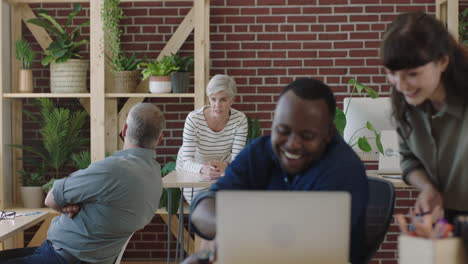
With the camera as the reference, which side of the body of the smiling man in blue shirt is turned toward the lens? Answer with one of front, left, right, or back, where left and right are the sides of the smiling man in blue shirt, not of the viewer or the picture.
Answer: front

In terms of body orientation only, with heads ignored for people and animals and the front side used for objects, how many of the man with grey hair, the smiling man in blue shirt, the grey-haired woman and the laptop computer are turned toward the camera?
2

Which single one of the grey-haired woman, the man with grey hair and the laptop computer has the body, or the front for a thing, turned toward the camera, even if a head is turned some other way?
the grey-haired woman

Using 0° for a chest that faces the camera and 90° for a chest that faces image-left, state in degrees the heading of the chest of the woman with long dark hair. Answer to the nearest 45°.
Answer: approximately 45°

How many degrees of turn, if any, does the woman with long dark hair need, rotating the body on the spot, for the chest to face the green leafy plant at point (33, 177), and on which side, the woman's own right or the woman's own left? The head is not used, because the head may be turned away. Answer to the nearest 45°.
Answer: approximately 90° to the woman's own right

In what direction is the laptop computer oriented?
away from the camera

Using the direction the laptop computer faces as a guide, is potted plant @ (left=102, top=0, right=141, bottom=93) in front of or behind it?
in front

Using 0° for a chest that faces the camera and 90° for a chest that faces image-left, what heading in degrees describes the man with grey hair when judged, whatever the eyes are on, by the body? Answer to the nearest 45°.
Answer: approximately 135°

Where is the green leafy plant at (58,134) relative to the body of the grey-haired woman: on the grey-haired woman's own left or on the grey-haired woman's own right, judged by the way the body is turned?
on the grey-haired woman's own right

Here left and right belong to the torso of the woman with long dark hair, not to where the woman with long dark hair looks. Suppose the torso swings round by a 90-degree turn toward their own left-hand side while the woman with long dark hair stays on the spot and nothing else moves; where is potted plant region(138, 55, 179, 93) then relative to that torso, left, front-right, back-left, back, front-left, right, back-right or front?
back

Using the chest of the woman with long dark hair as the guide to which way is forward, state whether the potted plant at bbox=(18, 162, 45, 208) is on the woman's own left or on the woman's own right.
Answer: on the woman's own right

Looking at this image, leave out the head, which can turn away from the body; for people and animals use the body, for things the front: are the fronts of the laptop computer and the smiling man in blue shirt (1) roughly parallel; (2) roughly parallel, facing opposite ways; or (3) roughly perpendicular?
roughly parallel, facing opposite ways

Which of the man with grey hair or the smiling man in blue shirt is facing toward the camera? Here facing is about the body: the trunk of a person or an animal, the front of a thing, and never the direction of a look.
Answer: the smiling man in blue shirt

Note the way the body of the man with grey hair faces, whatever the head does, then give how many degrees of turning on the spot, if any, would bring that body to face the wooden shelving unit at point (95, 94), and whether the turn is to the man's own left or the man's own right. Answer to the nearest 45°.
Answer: approximately 45° to the man's own right

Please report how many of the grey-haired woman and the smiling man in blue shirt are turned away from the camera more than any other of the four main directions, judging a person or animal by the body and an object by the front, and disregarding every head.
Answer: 0

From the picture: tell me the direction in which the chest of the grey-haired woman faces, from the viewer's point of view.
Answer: toward the camera

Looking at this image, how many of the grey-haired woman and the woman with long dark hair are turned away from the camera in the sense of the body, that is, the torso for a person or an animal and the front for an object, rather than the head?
0

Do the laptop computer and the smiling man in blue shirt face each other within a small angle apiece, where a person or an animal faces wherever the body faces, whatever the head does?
yes
